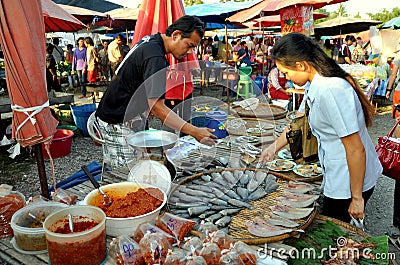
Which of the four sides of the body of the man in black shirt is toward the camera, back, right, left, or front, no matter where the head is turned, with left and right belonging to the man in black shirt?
right

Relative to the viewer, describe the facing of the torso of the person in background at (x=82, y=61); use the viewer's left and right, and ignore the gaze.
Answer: facing the viewer

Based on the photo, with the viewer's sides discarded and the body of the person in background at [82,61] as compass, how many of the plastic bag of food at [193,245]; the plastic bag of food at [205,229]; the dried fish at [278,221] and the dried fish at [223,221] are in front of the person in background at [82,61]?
4

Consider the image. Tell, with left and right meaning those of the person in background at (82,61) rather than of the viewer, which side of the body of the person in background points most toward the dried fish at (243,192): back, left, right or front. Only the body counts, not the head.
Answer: front

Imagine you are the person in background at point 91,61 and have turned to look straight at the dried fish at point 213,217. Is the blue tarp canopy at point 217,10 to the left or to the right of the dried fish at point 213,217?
left

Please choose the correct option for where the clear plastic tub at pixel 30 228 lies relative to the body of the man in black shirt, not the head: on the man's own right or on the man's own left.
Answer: on the man's own right

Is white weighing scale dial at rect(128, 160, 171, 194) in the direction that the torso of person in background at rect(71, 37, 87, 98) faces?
yes

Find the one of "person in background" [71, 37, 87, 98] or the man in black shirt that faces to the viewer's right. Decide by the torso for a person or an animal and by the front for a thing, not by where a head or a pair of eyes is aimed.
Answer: the man in black shirt

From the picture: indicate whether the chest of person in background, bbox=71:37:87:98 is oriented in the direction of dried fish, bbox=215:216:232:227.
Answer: yes

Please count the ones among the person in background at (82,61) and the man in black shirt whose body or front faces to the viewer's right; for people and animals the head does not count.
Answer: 1

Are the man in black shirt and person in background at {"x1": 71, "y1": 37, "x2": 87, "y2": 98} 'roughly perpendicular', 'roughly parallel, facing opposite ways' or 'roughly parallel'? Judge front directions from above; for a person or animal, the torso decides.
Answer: roughly perpendicular

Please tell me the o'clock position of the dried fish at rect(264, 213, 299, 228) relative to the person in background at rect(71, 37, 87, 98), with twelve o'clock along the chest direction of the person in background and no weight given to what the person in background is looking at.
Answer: The dried fish is roughly at 12 o'clock from the person in background.

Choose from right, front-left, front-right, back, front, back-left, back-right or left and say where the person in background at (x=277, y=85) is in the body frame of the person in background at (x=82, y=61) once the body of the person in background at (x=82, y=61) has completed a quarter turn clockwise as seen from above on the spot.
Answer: back-left

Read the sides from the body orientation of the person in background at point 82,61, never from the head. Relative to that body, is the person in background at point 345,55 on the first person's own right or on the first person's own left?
on the first person's own left

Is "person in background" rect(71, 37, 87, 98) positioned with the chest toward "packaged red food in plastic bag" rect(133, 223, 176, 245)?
yes

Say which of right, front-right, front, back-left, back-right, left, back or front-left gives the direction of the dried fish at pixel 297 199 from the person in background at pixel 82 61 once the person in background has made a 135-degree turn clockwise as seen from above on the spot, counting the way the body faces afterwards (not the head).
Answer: back-left

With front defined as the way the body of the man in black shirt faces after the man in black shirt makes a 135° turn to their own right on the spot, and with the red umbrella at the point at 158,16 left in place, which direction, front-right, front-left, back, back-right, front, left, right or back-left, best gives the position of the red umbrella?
back-right

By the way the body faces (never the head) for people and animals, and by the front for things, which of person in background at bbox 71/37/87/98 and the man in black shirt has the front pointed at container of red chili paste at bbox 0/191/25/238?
the person in background

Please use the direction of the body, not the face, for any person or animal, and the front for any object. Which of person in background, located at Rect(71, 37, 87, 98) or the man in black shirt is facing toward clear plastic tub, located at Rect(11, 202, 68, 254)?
the person in background
